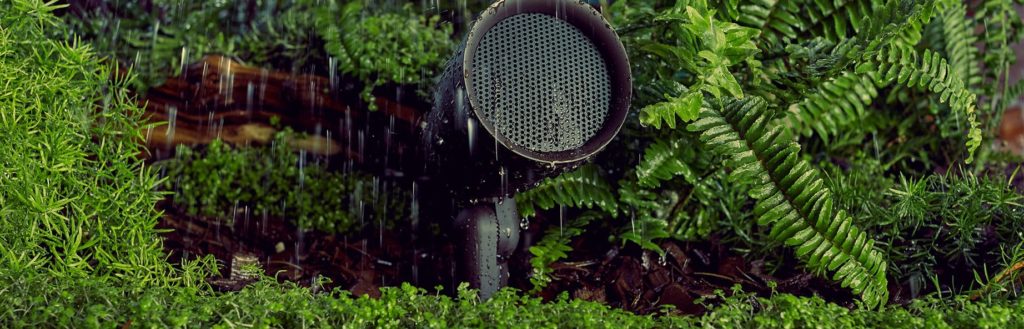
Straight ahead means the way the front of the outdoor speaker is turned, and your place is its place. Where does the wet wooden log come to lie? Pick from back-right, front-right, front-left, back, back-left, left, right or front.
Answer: back

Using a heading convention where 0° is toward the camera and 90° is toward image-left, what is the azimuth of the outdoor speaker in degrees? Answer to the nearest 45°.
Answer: approximately 315°
